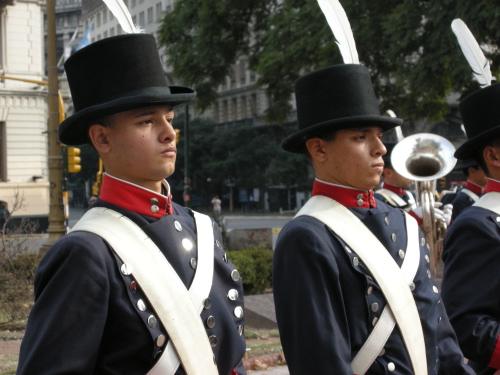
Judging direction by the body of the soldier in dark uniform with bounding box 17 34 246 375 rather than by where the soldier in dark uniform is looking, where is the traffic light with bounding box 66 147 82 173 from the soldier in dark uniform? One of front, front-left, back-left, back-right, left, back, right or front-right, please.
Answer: back-left

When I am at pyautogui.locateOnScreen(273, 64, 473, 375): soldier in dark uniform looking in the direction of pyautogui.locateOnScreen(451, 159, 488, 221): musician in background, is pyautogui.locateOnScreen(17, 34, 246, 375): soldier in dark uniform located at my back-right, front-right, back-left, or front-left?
back-left

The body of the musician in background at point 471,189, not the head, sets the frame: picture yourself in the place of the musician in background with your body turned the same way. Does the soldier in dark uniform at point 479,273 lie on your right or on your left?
on your right

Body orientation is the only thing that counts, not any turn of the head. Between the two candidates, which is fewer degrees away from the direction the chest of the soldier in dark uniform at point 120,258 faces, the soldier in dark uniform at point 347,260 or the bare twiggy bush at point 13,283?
the soldier in dark uniform

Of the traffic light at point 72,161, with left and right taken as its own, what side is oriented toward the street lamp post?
right

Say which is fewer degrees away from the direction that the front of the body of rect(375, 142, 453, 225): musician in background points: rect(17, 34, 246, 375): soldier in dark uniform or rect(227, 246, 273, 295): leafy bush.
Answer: the soldier in dark uniform

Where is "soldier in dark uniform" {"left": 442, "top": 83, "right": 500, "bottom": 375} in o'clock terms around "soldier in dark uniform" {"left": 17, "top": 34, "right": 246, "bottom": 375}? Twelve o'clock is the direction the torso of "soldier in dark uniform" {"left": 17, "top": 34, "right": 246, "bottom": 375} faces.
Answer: "soldier in dark uniform" {"left": 442, "top": 83, "right": 500, "bottom": 375} is roughly at 10 o'clock from "soldier in dark uniform" {"left": 17, "top": 34, "right": 246, "bottom": 375}.

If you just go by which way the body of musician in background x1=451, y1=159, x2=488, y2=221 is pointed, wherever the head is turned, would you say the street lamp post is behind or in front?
behind

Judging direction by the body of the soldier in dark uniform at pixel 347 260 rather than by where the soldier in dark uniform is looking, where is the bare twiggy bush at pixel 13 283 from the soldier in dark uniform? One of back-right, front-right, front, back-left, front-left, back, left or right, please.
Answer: back
